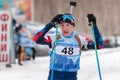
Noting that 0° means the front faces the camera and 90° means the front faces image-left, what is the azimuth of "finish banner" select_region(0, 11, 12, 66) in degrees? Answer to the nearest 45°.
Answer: approximately 0°
